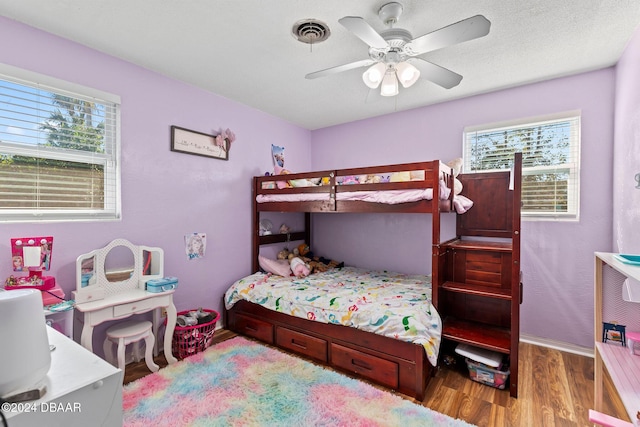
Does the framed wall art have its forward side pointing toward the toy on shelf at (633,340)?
yes

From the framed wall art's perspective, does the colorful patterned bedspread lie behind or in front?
in front

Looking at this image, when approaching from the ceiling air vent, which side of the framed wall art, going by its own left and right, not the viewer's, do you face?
front

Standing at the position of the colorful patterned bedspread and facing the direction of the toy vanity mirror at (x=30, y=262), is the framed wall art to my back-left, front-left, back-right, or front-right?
front-right

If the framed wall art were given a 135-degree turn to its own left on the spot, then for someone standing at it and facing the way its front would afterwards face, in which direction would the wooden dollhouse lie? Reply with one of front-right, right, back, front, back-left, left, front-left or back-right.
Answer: back-right

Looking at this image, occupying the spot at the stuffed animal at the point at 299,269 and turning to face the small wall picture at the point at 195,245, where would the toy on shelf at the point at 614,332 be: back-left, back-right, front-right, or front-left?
back-left

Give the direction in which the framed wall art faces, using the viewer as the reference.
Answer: facing the viewer and to the right of the viewer

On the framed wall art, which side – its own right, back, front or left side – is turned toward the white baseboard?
front

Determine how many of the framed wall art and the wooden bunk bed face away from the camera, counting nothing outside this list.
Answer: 0
